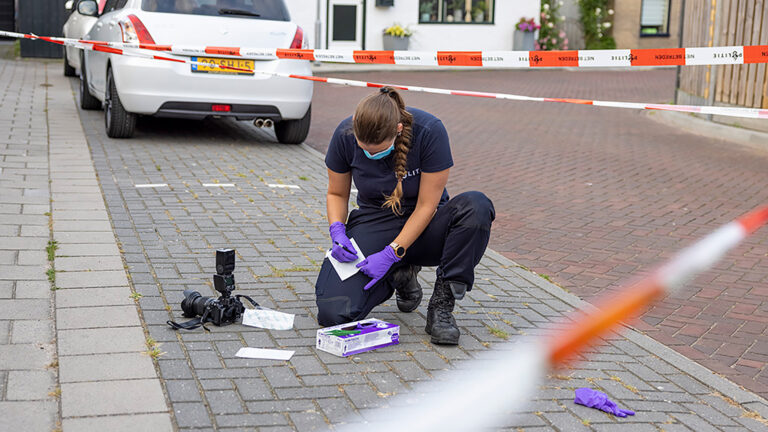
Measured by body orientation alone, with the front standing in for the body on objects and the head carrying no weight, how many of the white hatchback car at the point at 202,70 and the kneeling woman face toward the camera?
1

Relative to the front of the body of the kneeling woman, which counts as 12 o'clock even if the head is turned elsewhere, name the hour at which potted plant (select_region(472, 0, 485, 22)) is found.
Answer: The potted plant is roughly at 6 o'clock from the kneeling woman.

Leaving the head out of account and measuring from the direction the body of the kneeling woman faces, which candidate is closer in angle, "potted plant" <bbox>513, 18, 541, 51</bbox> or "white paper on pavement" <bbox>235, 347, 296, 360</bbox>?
the white paper on pavement

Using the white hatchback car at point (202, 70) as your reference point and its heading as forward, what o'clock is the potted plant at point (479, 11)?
The potted plant is roughly at 1 o'clock from the white hatchback car.

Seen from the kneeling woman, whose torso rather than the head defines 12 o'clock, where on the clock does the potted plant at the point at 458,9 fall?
The potted plant is roughly at 6 o'clock from the kneeling woman.

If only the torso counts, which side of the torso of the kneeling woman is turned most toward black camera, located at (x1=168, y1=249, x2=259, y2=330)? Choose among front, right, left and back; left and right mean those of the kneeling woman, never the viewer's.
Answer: right

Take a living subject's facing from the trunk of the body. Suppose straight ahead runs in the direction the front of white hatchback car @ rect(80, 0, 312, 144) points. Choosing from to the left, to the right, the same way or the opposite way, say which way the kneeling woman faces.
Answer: the opposite way

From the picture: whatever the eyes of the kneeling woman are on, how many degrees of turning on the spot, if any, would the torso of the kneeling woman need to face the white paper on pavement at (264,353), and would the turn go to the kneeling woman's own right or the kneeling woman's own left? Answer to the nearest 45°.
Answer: approximately 45° to the kneeling woman's own right

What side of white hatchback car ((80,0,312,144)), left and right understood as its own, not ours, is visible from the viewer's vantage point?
back

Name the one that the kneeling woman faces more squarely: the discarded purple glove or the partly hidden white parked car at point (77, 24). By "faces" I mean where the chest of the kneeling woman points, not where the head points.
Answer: the discarded purple glove

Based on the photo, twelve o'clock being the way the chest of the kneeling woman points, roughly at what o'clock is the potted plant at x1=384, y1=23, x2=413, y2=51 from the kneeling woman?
The potted plant is roughly at 6 o'clock from the kneeling woman.

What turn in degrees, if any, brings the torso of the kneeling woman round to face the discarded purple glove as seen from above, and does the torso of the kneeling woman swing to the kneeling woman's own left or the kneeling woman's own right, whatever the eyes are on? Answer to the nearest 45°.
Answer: approximately 45° to the kneeling woman's own left

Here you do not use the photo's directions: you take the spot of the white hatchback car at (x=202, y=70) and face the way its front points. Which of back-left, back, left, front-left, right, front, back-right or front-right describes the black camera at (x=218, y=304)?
back

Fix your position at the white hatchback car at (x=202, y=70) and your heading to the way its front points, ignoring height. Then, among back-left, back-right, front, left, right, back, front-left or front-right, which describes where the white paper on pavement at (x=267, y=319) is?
back
